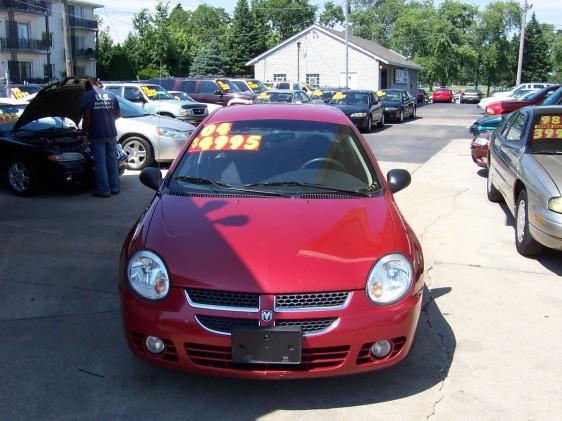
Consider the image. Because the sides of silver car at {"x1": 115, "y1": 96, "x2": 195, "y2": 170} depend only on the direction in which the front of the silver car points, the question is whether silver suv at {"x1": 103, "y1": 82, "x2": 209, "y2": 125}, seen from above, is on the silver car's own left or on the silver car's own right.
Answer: on the silver car's own left

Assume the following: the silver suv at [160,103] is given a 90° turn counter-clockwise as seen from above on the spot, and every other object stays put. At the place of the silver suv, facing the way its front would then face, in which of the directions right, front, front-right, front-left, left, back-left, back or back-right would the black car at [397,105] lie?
front

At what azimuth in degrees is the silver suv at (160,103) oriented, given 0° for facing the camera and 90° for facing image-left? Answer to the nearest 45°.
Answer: approximately 315°

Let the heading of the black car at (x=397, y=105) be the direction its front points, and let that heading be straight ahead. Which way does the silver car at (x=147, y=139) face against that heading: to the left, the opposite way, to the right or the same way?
to the left

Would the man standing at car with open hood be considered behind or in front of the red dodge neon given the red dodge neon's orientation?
behind

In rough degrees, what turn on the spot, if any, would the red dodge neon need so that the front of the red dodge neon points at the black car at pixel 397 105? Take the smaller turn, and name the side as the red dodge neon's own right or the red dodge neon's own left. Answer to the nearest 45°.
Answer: approximately 180°

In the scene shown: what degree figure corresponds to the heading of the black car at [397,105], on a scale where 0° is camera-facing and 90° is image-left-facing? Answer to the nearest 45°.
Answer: approximately 45°

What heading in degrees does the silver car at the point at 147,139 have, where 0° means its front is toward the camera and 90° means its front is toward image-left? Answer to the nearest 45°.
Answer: approximately 315°

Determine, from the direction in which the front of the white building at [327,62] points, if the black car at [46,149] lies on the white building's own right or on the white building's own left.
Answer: on the white building's own right
